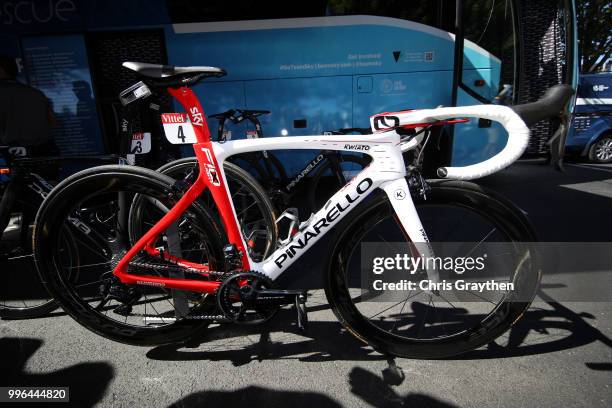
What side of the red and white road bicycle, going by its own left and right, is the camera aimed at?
right

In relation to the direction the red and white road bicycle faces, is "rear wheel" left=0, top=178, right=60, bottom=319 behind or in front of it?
behind

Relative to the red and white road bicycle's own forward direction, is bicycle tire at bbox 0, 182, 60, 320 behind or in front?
behind

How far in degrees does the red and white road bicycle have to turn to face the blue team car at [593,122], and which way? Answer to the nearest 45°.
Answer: approximately 45° to its left

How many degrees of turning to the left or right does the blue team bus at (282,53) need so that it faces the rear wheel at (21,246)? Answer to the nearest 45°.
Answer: approximately 135° to its right

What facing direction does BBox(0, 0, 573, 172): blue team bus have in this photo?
to the viewer's right

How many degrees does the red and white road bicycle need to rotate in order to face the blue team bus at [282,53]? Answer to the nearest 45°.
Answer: approximately 90° to its left

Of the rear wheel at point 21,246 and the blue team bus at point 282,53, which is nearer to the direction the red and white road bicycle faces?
the blue team bus
